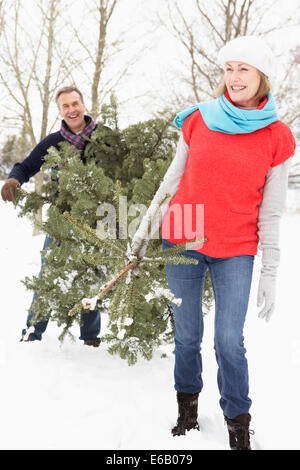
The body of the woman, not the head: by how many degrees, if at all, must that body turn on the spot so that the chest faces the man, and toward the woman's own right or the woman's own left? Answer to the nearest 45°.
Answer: approximately 135° to the woman's own right

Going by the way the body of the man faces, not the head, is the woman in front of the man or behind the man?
in front

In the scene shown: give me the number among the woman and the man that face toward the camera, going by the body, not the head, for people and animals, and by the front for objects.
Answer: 2

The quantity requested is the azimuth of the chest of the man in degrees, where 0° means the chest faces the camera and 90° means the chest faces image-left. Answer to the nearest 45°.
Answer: approximately 0°
